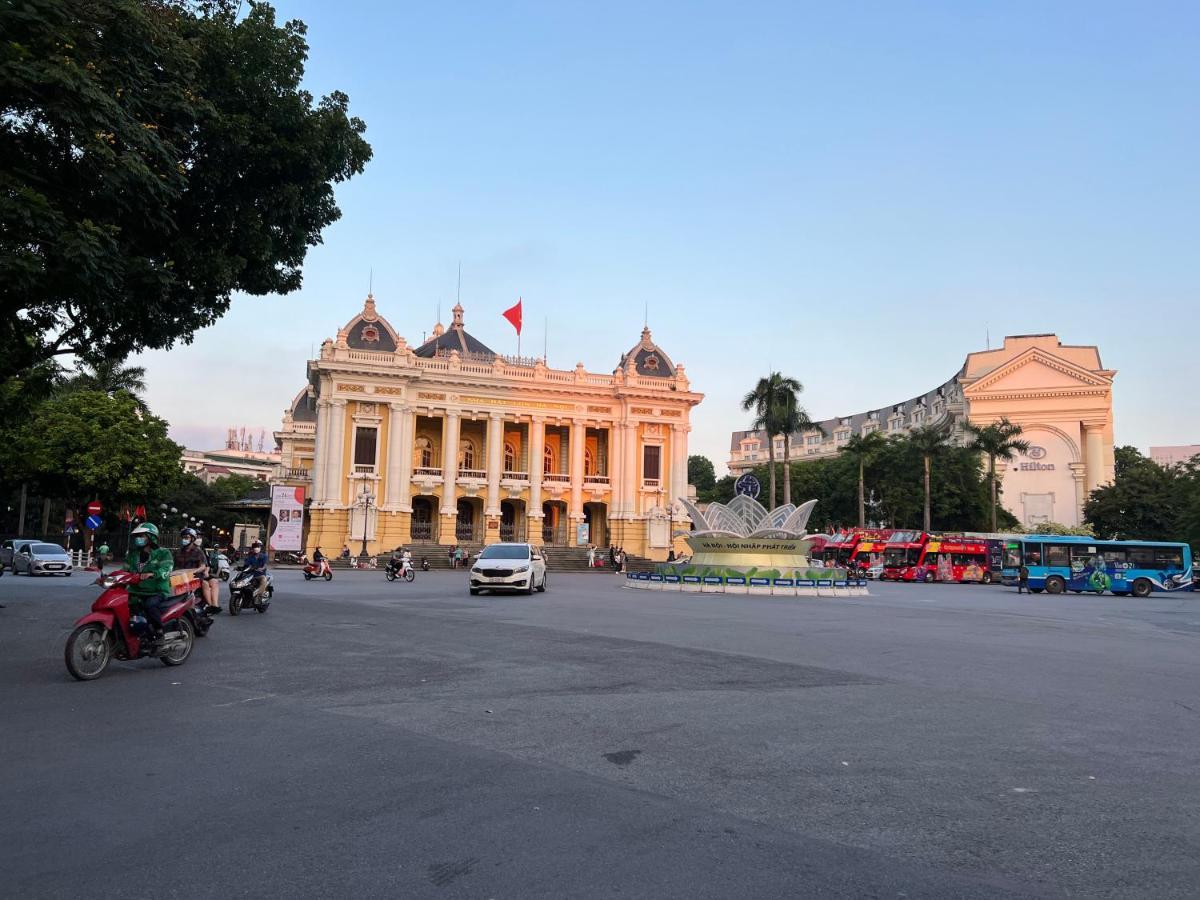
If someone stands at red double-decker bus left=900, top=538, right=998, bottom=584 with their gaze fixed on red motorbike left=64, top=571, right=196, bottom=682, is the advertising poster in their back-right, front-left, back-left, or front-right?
front-right

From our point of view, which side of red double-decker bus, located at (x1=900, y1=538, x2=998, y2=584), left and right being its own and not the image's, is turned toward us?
left

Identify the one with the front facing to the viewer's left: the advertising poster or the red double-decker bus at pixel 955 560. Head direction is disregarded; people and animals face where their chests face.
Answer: the red double-decker bus

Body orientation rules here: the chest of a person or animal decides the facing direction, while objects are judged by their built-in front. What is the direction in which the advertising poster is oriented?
toward the camera

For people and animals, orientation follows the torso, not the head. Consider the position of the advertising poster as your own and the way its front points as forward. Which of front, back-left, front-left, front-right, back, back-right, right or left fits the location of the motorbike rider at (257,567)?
front

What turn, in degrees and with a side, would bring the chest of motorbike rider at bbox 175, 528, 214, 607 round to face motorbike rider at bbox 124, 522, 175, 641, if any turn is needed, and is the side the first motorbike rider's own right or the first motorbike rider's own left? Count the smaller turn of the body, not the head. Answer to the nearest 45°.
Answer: approximately 45° to the first motorbike rider's own left

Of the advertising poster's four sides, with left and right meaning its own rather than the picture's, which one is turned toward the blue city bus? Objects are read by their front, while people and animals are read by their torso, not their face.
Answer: left

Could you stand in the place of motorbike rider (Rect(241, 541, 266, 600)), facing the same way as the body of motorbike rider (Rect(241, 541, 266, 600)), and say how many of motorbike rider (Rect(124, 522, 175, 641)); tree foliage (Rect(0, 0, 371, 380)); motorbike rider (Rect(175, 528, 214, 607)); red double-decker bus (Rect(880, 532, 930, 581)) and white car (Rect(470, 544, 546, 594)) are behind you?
2

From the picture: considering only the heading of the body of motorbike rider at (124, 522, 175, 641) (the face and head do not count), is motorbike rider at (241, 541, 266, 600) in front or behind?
behind

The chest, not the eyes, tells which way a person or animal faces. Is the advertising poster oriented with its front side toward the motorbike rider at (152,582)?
yes

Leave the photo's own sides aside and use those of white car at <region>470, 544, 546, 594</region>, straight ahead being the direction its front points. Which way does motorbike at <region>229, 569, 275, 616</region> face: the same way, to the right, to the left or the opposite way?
the same way

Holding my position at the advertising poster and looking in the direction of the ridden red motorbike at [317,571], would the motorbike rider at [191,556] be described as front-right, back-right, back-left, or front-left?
front-right

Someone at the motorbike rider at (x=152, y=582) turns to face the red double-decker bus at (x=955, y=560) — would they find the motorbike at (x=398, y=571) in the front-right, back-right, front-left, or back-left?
front-left

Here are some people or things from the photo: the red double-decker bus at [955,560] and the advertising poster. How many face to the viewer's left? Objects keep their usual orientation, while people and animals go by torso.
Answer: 1

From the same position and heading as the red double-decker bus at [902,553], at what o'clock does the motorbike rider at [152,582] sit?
The motorbike rider is roughly at 11 o'clock from the red double-decker bus.

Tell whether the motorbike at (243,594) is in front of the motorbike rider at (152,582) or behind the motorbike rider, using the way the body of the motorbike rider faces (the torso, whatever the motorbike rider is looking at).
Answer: behind

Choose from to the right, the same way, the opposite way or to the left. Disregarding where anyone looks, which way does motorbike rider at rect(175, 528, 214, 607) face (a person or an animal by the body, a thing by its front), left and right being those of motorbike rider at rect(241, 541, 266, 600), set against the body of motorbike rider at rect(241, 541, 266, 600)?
the same way

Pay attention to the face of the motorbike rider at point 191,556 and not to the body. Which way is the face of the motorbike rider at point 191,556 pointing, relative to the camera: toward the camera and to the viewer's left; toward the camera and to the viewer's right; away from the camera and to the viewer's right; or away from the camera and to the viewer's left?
toward the camera and to the viewer's left

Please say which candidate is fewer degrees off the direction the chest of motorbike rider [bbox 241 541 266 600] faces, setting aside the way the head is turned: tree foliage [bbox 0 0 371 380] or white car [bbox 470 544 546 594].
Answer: the tree foliage

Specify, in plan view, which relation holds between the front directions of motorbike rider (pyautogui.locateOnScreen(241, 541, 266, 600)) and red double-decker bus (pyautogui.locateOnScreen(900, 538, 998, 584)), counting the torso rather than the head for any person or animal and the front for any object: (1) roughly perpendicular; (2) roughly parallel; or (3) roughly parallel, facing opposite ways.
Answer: roughly perpendicular
